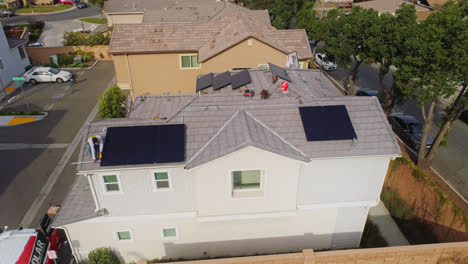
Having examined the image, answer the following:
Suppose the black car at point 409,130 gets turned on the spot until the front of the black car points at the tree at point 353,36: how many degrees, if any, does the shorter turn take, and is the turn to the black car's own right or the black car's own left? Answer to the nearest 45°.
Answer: approximately 180°

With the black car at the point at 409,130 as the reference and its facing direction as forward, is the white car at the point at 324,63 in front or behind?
behind

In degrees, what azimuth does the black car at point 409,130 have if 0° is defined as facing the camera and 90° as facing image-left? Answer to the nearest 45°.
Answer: approximately 315°

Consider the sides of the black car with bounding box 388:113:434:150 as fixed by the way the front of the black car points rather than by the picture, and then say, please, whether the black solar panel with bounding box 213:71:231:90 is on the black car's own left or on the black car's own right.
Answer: on the black car's own right

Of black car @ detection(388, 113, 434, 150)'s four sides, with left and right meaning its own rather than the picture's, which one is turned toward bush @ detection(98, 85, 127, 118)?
right

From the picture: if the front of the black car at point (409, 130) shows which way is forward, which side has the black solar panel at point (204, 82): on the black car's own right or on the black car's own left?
on the black car's own right
